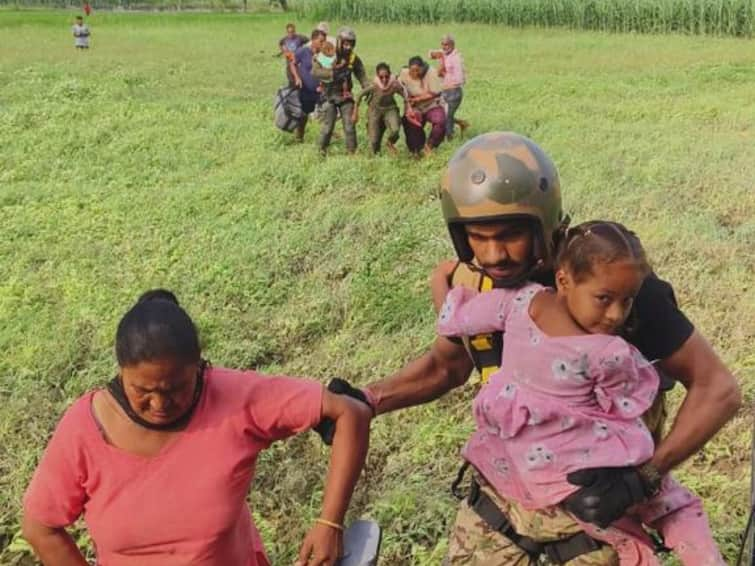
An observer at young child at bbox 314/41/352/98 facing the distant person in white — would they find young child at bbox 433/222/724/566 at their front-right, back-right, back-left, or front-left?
back-left

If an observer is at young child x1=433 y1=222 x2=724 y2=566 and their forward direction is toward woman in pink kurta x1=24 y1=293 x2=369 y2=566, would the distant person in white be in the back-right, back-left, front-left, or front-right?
front-right

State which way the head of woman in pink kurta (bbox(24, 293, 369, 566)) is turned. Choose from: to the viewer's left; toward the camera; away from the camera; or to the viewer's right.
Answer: toward the camera

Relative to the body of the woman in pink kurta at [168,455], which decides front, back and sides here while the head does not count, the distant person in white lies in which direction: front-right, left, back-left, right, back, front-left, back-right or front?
back

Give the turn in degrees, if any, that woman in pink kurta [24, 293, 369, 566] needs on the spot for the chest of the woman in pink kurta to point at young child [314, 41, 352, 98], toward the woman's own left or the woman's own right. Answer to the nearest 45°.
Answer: approximately 180°

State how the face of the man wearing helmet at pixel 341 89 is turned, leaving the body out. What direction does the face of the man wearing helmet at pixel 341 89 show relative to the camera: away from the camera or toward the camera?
toward the camera

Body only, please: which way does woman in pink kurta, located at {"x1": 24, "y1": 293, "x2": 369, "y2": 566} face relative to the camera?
toward the camera

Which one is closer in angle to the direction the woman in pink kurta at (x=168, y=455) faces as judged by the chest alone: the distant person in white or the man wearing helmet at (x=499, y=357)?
the man wearing helmet

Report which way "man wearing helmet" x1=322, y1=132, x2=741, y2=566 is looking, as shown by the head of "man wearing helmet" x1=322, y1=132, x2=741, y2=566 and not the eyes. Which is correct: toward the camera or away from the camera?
toward the camera

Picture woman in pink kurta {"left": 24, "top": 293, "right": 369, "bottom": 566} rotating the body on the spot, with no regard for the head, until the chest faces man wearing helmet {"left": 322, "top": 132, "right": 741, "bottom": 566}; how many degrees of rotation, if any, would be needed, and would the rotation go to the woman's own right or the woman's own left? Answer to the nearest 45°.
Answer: approximately 90° to the woman's own left

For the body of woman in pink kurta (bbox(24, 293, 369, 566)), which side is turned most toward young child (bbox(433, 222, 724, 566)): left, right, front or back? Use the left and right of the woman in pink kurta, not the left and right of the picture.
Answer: left
